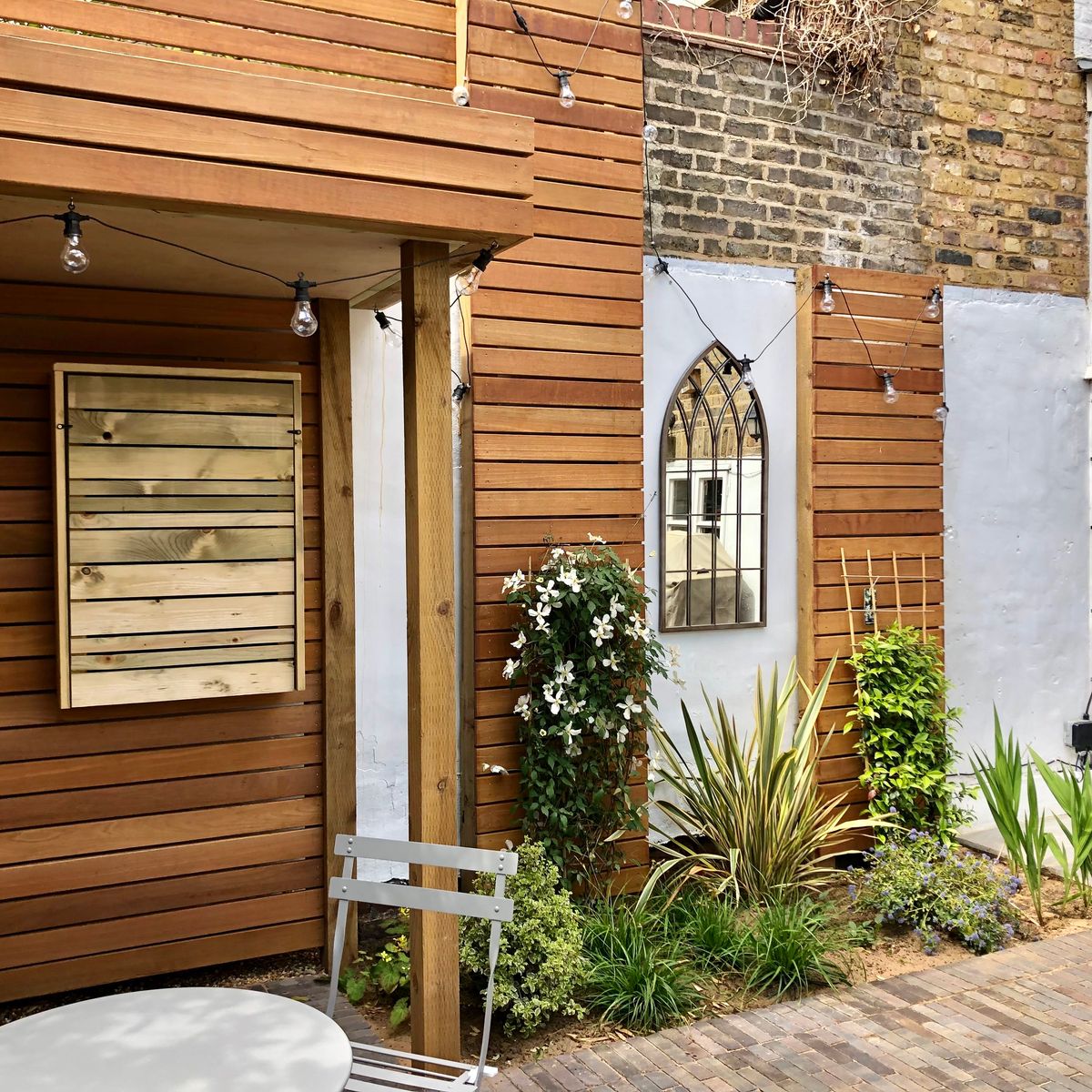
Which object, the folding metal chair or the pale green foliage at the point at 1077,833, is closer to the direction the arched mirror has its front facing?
the folding metal chair

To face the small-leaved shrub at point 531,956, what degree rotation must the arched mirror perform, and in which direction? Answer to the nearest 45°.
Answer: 0° — it already faces it

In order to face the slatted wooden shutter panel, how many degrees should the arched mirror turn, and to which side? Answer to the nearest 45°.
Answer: approximately 45° to its right

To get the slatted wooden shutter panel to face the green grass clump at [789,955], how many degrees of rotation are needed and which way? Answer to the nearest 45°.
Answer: approximately 90° to its left

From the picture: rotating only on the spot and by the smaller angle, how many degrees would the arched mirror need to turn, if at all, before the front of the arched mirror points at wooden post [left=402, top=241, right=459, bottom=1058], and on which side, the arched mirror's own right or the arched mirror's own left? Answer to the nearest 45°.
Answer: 0° — it already faces it

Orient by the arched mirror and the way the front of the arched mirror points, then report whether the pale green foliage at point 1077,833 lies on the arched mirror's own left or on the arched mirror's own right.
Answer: on the arched mirror's own left

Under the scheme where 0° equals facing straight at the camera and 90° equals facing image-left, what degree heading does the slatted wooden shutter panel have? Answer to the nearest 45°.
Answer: approximately 0°

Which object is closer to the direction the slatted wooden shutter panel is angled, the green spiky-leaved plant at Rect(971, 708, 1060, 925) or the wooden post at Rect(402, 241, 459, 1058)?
the wooden post

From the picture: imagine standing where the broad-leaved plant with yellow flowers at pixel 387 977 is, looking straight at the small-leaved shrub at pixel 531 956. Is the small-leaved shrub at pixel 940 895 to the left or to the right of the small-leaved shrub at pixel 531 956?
left

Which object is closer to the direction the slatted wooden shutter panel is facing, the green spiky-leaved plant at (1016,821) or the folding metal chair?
the folding metal chair

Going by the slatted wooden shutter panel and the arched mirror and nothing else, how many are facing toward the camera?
2
